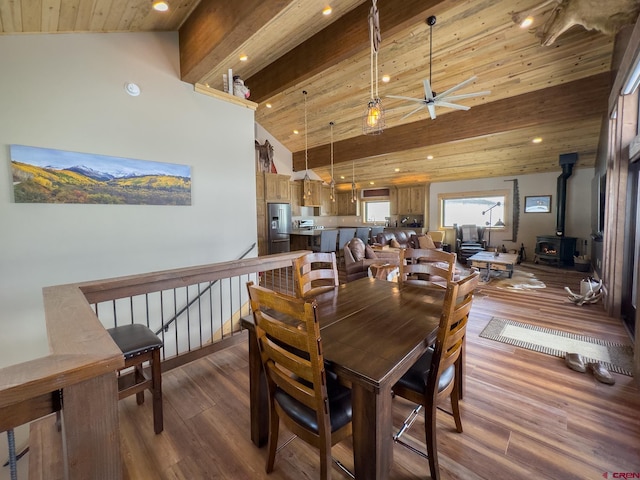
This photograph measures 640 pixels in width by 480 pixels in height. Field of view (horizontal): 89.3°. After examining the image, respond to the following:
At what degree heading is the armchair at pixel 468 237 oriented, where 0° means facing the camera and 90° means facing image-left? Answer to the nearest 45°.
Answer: approximately 0°

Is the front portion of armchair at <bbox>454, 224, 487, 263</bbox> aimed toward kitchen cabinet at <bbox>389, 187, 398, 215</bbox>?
no

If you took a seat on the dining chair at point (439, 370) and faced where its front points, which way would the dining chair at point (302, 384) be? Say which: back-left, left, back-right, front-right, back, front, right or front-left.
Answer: left

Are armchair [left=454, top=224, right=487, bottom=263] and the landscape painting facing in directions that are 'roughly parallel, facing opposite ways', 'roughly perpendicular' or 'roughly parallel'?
roughly perpendicular

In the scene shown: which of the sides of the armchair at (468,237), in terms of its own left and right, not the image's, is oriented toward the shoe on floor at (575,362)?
front

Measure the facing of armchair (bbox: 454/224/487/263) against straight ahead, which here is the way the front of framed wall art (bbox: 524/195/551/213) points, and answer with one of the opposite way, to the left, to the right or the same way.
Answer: the same way

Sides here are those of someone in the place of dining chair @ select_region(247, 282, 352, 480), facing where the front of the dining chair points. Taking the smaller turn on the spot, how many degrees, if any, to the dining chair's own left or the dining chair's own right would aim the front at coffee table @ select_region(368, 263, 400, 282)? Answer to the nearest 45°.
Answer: approximately 45° to the dining chair's own left

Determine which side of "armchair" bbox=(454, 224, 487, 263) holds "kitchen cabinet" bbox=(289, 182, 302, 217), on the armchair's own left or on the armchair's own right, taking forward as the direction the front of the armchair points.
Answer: on the armchair's own right

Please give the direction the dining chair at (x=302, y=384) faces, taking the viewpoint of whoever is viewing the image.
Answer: facing away from the viewer and to the right of the viewer

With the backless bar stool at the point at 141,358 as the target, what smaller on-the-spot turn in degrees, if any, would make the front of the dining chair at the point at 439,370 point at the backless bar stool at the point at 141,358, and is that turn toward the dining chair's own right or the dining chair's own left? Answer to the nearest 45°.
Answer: approximately 45° to the dining chair's own left

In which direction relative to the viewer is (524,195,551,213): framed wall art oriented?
toward the camera

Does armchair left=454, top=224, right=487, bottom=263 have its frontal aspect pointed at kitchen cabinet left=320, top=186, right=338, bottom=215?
no

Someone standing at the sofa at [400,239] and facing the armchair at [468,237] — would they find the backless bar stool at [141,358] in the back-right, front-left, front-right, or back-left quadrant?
back-right

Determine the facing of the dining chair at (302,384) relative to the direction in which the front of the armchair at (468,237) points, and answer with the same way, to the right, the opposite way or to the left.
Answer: the opposite way

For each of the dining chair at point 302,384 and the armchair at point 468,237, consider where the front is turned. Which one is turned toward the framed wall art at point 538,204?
the dining chair

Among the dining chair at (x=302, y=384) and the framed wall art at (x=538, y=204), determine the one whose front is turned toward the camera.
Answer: the framed wall art

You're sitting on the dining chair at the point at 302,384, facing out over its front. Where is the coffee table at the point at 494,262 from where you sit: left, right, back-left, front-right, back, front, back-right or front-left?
front

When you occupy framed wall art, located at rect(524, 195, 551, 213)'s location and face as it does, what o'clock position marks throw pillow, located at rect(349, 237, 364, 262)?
The throw pillow is roughly at 1 o'clock from the framed wall art.

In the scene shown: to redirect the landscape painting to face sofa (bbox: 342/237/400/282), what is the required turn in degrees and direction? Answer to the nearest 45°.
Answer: approximately 45° to its left
